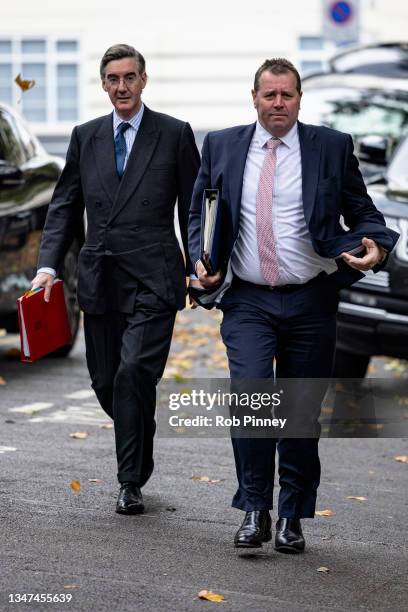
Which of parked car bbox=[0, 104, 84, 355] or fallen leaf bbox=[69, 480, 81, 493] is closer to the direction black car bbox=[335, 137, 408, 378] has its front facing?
the fallen leaf

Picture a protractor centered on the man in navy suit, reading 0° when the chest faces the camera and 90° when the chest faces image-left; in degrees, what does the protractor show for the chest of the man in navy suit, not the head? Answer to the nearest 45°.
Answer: approximately 0°

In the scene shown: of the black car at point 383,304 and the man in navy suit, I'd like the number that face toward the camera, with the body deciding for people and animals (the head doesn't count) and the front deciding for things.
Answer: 2

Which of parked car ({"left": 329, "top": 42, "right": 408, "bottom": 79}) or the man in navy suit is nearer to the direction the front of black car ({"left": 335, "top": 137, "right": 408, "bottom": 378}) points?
the man in navy suit

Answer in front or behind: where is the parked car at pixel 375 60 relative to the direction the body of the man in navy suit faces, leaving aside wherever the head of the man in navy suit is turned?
behind

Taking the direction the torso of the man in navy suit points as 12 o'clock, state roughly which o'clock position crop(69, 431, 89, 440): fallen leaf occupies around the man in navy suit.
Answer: The fallen leaf is roughly at 5 o'clock from the man in navy suit.

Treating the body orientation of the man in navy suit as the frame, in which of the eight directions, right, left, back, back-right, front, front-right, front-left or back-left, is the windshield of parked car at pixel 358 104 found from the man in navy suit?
back

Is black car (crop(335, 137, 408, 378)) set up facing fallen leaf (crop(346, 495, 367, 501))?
yes

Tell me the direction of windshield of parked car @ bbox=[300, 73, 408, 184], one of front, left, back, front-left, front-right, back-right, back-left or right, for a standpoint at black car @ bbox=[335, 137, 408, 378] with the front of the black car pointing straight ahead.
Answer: back

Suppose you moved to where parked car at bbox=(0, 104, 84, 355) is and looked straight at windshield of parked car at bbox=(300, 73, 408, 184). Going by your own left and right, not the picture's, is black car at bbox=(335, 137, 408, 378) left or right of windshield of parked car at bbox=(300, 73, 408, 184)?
right
